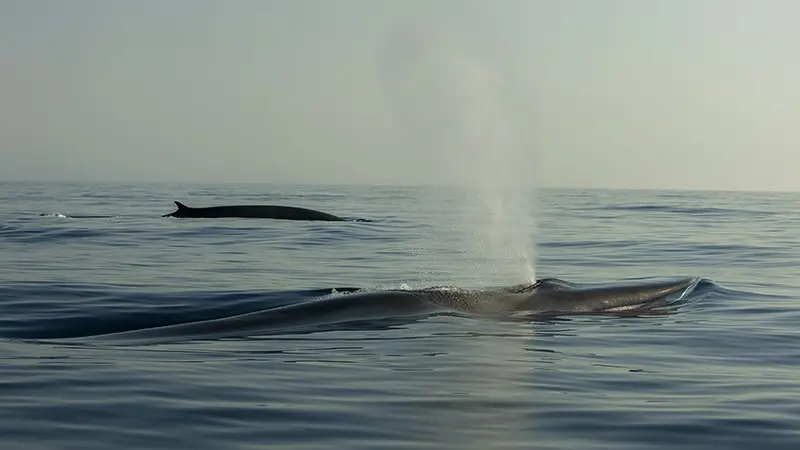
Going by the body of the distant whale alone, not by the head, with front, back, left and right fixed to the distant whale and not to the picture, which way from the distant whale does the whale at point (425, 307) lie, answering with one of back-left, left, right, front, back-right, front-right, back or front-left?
right

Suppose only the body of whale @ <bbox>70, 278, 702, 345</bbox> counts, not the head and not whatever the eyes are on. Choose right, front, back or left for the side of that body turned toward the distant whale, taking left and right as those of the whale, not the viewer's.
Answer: left

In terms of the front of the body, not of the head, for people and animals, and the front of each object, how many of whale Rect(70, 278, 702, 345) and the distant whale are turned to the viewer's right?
2

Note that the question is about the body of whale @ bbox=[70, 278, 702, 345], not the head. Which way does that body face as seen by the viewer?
to the viewer's right

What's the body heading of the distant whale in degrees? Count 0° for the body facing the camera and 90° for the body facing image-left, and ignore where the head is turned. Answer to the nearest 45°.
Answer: approximately 270°
